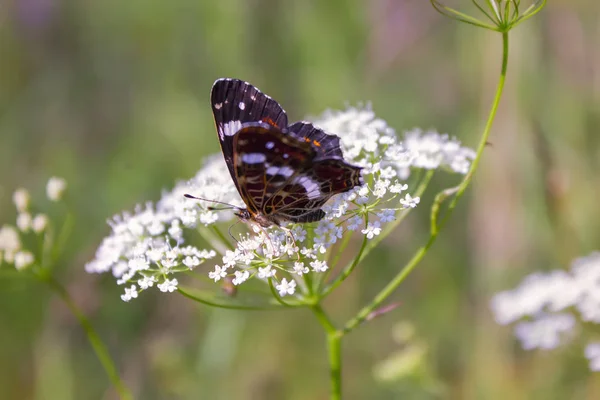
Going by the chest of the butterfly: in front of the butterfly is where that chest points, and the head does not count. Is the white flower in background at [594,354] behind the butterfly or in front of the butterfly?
behind

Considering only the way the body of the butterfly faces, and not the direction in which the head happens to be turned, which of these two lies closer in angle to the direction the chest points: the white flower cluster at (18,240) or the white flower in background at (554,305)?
the white flower cluster

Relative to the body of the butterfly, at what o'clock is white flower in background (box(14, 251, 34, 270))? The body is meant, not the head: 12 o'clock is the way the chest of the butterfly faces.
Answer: The white flower in background is roughly at 1 o'clock from the butterfly.

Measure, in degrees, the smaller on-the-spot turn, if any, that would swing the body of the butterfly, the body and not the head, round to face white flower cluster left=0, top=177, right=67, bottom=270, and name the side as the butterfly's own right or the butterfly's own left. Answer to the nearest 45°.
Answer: approximately 45° to the butterfly's own right

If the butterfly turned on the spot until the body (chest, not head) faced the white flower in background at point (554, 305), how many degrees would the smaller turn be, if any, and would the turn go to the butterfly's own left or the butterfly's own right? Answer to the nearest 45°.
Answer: approximately 135° to the butterfly's own right

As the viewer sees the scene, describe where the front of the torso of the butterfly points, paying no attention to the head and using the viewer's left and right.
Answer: facing to the left of the viewer

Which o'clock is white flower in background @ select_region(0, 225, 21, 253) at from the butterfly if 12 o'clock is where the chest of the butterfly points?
The white flower in background is roughly at 1 o'clock from the butterfly.
